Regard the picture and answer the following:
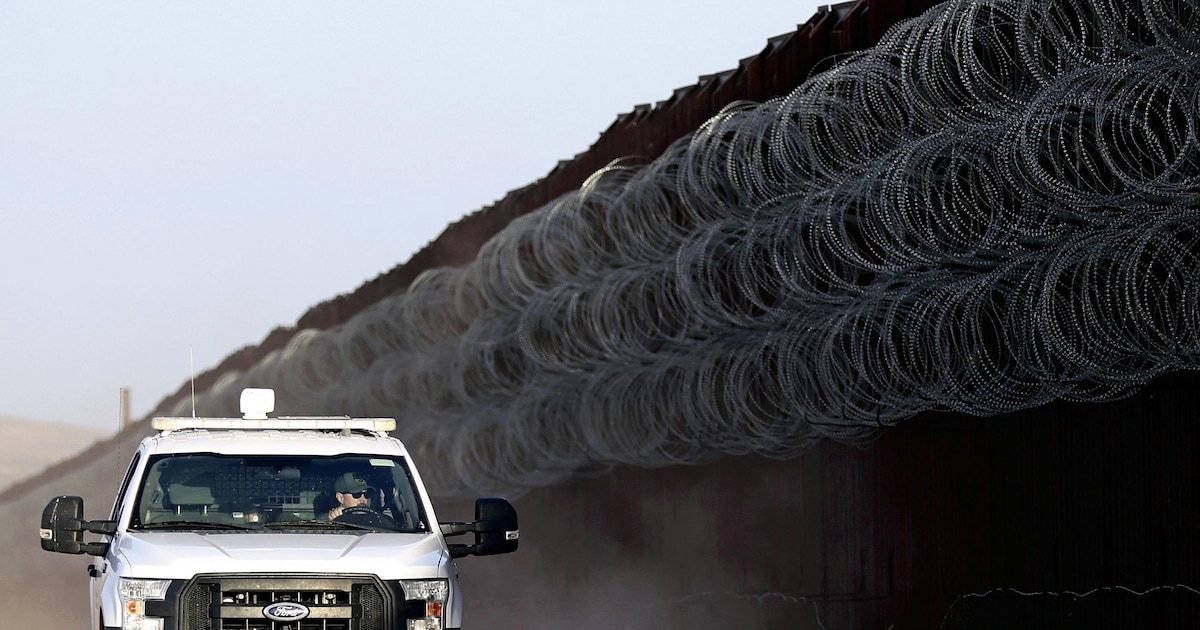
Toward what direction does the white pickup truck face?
toward the camera
